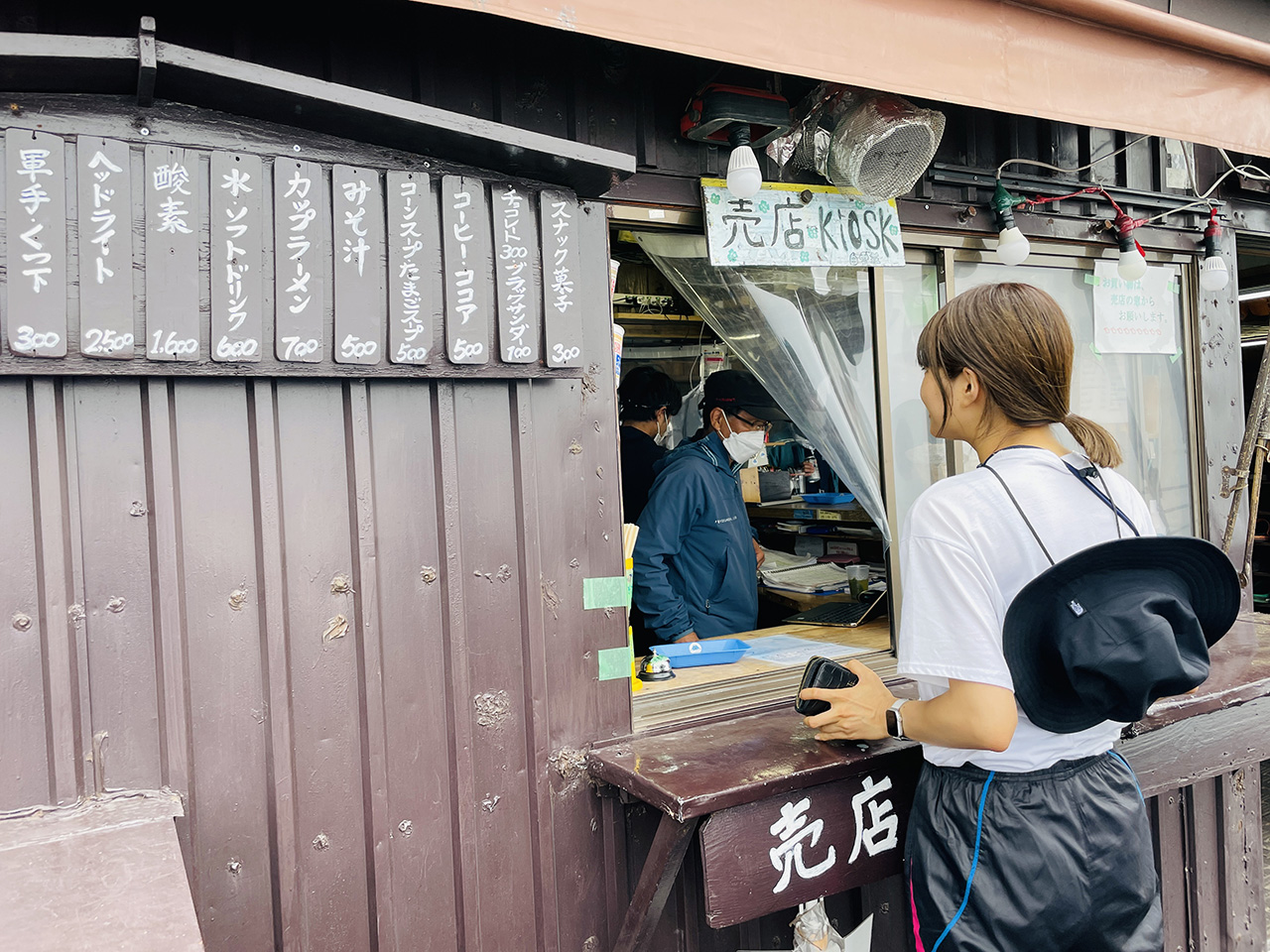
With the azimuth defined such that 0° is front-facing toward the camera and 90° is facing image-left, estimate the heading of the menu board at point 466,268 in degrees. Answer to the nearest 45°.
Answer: approximately 0°

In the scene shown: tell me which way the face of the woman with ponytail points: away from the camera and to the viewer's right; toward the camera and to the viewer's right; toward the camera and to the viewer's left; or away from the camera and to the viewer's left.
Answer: away from the camera and to the viewer's left

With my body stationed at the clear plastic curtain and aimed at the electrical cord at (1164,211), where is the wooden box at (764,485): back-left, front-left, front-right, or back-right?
front-left

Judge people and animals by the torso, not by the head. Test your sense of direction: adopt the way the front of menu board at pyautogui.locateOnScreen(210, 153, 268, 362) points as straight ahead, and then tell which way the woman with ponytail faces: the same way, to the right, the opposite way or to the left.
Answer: the opposite way

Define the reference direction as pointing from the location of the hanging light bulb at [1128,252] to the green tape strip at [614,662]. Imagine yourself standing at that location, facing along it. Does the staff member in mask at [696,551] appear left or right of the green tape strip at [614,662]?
right

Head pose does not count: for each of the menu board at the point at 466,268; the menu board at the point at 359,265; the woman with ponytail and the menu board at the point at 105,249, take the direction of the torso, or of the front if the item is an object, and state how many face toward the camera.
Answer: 3

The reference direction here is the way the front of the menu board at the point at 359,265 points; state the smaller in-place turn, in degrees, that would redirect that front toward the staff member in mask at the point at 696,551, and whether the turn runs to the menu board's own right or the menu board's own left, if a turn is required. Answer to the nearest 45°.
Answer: approximately 135° to the menu board's own left

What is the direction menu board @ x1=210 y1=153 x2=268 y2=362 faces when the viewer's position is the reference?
facing the viewer

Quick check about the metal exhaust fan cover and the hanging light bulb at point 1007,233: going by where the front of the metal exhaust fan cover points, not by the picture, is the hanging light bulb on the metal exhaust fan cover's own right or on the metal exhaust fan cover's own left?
on the metal exhaust fan cover's own left

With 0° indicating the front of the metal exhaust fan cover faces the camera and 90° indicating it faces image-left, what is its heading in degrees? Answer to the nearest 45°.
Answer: approximately 315°

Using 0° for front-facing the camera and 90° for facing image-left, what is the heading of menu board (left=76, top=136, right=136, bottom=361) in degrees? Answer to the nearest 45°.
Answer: approximately 0°
